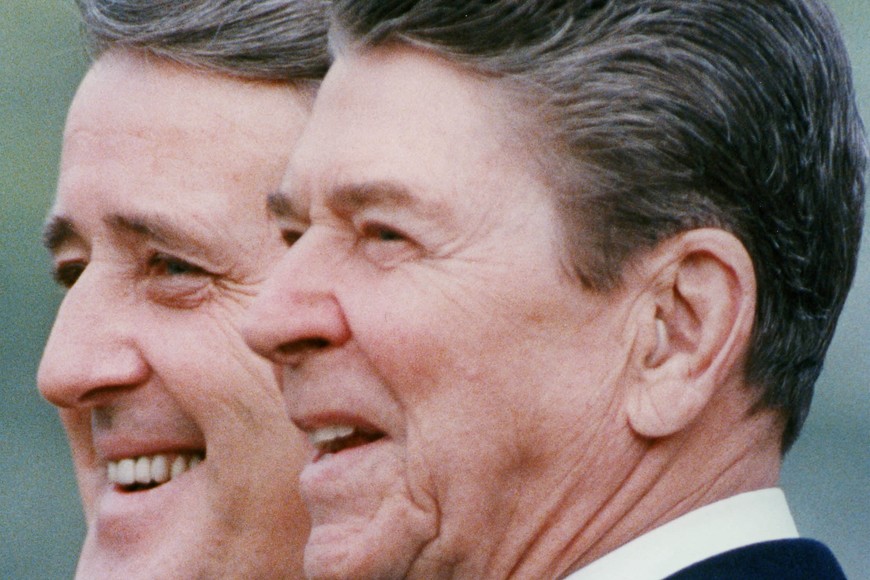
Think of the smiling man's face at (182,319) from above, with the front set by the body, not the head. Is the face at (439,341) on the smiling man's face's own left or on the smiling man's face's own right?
on the smiling man's face's own left
